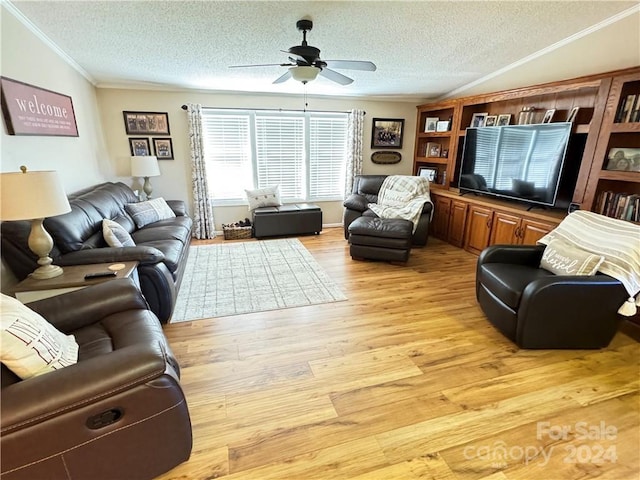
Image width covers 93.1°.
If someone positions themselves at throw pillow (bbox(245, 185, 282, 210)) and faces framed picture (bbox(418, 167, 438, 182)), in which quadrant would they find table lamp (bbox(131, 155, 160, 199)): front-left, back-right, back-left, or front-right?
back-right

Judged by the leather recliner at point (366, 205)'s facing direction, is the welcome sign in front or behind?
in front

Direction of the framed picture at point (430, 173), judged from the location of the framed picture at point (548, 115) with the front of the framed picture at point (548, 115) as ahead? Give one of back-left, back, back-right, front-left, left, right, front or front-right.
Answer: right

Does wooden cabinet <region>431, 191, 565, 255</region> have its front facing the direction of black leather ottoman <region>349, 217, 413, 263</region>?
yes

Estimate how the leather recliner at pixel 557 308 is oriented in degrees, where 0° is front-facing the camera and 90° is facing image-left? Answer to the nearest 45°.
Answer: approximately 45°

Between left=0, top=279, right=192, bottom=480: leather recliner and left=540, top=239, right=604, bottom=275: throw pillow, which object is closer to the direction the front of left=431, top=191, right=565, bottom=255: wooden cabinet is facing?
the leather recliner

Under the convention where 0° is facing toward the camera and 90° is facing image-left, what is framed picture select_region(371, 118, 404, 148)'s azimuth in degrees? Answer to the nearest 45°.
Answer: approximately 0°

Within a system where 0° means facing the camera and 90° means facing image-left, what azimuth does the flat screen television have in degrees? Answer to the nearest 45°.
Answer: approximately 45°

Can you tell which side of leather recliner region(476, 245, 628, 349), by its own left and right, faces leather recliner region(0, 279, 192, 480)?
front

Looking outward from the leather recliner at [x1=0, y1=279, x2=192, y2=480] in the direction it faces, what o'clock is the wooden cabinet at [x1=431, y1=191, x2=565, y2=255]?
The wooden cabinet is roughly at 12 o'clock from the leather recliner.

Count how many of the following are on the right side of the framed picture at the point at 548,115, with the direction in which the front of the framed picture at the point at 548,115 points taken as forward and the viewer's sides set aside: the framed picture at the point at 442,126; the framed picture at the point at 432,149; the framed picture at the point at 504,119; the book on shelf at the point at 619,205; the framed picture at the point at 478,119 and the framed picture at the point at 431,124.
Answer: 5

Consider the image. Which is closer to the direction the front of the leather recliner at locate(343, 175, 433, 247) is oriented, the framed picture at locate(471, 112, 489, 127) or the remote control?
the remote control

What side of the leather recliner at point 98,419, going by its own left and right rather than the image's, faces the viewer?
right
